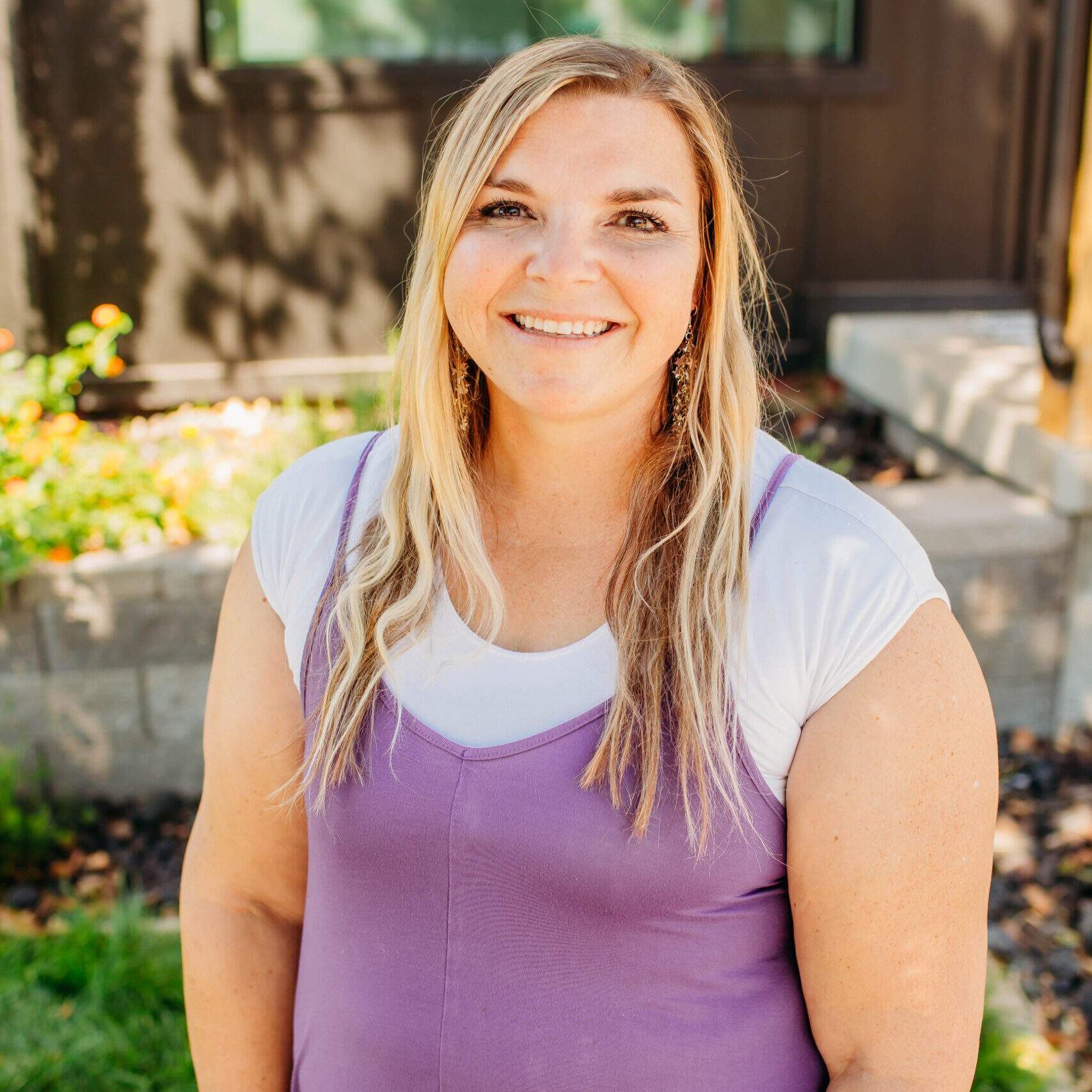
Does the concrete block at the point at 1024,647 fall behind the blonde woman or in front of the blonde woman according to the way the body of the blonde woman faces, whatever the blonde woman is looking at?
behind

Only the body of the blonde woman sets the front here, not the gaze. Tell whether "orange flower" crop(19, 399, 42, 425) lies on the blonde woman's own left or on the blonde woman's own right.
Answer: on the blonde woman's own right

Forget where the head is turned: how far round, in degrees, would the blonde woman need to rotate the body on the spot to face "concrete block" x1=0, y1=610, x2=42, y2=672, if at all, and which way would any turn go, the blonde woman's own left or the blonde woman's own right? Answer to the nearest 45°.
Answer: approximately 90° to the blonde woman's own right

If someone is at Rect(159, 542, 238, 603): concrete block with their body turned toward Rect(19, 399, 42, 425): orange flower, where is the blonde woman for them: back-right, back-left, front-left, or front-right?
back-left

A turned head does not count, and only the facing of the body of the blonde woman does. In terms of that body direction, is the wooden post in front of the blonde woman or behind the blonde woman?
behind

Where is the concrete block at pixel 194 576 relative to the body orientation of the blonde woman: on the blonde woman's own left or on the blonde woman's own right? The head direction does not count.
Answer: on the blonde woman's own right

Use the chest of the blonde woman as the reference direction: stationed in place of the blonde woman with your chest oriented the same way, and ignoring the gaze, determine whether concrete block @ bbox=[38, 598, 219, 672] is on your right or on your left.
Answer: on your right

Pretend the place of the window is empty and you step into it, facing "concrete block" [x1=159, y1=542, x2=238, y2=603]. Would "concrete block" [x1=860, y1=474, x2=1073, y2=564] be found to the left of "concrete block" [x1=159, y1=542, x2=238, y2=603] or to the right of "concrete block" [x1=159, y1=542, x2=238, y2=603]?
left

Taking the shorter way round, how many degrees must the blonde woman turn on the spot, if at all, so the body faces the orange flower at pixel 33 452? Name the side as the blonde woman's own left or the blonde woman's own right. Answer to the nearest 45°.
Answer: approximately 90° to the blonde woman's own right

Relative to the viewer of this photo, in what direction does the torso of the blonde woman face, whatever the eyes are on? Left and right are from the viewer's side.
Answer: facing the viewer and to the left of the viewer

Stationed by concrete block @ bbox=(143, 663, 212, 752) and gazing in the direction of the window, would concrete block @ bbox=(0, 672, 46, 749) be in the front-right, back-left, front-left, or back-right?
back-left

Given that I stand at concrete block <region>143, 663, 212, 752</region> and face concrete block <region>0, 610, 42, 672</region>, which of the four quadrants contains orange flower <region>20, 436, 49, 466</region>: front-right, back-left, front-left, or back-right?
front-right
